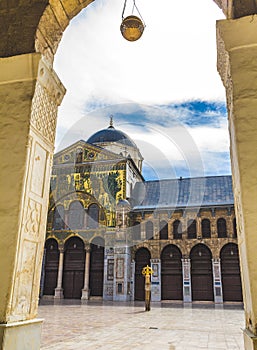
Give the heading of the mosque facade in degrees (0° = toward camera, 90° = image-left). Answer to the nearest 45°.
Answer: approximately 0°

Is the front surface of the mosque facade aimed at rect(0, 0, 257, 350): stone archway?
yes

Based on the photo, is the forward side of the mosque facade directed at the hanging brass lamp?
yes
